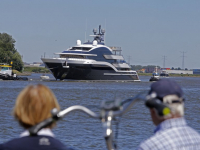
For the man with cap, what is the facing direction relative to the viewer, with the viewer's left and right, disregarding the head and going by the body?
facing away from the viewer and to the left of the viewer

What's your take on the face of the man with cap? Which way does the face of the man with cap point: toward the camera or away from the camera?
away from the camera
